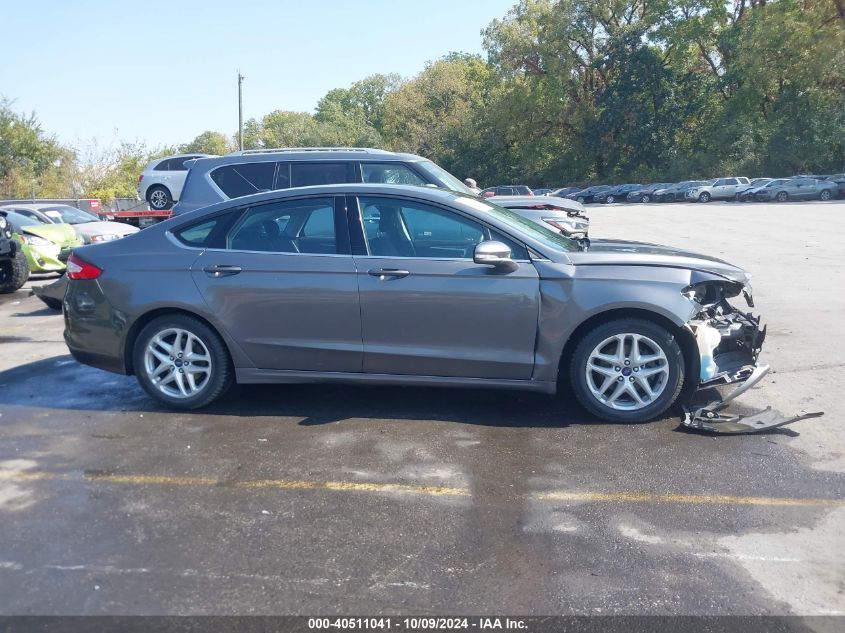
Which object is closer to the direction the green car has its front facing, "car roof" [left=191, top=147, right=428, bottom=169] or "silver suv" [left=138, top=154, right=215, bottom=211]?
the car roof

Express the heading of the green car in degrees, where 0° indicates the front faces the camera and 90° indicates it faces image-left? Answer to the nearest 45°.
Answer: approximately 315°

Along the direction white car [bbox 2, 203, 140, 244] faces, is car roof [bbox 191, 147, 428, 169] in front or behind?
in front

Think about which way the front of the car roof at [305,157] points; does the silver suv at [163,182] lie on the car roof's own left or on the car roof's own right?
on the car roof's own left

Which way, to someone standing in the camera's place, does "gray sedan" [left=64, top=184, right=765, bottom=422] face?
facing to the right of the viewer

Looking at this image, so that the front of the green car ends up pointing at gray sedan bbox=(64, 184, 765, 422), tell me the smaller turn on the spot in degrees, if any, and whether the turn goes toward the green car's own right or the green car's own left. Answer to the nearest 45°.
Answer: approximately 45° to the green car's own right

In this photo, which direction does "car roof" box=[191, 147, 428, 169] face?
to the viewer's right
